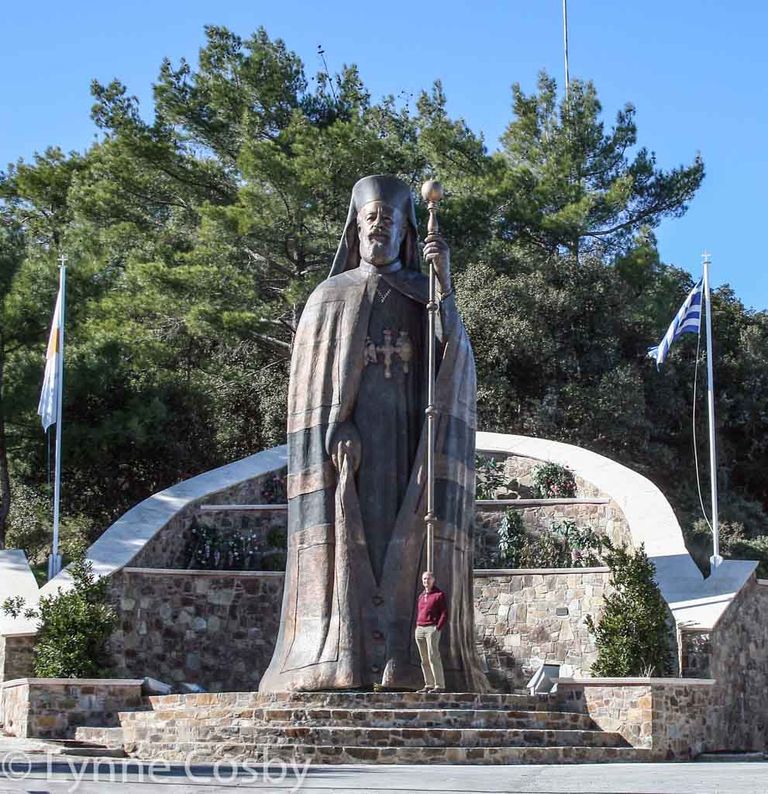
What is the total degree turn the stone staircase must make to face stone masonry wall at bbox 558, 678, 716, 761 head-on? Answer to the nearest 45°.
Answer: approximately 135° to its left

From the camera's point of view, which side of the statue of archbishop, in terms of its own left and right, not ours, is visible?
front

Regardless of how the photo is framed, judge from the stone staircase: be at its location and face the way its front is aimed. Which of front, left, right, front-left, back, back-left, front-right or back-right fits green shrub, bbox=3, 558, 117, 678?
back-right

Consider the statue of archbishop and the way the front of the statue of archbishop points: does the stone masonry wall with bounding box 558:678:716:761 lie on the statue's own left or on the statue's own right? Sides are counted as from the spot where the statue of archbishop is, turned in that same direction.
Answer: on the statue's own left

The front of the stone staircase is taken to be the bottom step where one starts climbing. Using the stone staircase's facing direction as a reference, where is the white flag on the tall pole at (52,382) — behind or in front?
behind

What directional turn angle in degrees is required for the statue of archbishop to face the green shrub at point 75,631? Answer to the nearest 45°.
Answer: approximately 135° to its right

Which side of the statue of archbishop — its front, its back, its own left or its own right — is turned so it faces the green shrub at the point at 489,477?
back

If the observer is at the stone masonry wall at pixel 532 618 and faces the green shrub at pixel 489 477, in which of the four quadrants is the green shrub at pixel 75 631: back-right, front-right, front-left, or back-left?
back-left

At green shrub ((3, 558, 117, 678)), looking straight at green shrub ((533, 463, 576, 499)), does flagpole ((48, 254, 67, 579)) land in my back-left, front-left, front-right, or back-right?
front-left

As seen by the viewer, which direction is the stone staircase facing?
toward the camera

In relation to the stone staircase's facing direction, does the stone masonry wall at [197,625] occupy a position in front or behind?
behind

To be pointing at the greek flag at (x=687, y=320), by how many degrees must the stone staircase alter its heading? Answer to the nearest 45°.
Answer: approximately 135° to its left

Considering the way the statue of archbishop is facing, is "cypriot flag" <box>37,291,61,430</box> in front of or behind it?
behind
